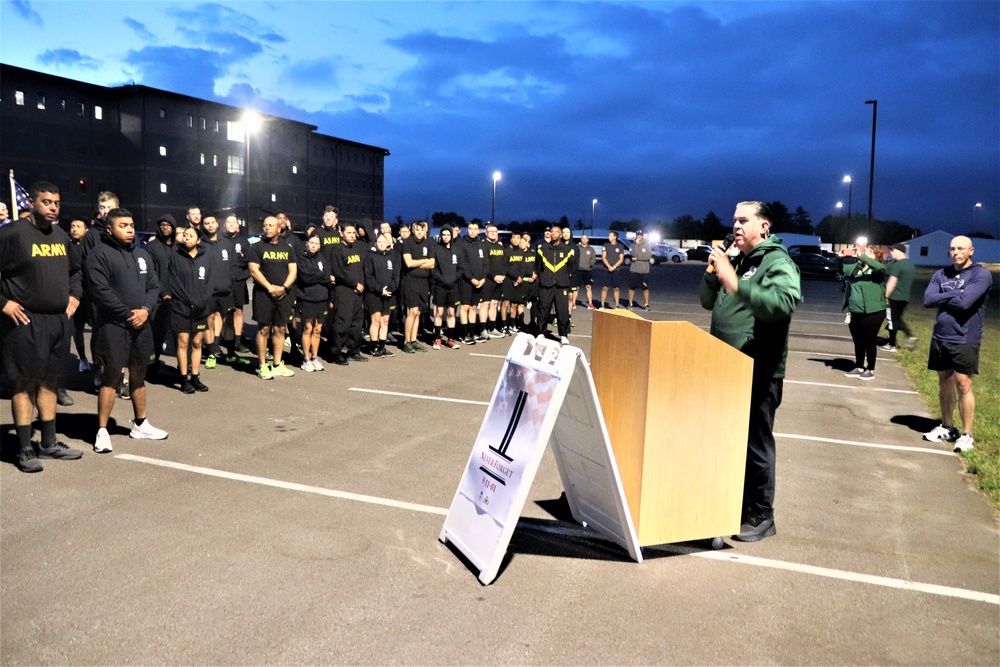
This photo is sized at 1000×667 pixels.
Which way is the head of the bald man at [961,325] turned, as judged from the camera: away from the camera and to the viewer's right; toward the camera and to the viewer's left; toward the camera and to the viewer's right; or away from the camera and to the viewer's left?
toward the camera and to the viewer's left

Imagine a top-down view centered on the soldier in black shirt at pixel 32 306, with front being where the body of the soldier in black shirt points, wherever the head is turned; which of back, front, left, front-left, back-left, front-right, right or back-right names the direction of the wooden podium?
front

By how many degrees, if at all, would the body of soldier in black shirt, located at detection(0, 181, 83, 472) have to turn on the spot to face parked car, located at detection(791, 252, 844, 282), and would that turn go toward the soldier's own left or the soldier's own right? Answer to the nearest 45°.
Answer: approximately 90° to the soldier's own left

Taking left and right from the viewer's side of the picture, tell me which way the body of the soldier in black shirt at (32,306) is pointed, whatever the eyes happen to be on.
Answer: facing the viewer and to the right of the viewer

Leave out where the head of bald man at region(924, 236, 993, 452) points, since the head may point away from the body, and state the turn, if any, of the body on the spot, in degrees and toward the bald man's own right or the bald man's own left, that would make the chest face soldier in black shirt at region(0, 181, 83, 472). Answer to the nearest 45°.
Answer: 0° — they already face them

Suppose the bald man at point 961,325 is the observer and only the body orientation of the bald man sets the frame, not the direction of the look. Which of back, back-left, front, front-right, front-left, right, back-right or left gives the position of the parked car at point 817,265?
back-right

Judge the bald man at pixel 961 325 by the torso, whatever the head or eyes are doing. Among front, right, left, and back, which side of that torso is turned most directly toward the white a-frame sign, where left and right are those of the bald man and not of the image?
front

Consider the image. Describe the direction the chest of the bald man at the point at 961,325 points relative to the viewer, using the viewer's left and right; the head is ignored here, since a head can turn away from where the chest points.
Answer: facing the viewer and to the left of the viewer

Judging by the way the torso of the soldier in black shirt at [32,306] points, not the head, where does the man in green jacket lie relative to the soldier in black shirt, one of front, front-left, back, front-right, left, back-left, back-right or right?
front

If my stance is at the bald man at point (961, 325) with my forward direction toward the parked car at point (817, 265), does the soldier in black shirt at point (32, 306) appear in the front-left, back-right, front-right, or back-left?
back-left

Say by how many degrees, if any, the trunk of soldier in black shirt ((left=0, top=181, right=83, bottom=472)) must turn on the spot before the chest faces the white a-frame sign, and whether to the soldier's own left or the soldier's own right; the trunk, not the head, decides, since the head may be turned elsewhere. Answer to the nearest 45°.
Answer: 0° — they already face it

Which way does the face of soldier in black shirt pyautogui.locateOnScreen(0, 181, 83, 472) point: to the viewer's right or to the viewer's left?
to the viewer's right
